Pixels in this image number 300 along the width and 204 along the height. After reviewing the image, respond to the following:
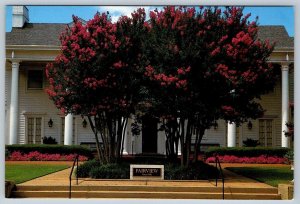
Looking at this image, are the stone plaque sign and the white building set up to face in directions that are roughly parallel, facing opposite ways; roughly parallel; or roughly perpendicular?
roughly parallel

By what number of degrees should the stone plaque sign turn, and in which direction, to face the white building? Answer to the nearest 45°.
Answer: approximately 135° to its right

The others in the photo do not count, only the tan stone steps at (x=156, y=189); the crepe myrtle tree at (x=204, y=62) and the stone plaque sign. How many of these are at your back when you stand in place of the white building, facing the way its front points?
0

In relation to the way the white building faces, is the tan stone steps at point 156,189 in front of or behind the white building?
in front

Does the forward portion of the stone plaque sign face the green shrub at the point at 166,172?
no

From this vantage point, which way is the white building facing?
toward the camera

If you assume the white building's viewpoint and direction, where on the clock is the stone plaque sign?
The stone plaque sign is roughly at 11 o'clock from the white building.

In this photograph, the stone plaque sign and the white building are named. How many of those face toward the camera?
2

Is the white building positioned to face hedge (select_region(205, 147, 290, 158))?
no

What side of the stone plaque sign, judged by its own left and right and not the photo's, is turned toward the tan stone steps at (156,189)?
front

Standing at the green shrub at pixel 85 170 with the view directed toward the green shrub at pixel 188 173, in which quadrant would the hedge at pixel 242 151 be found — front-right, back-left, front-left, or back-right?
front-left

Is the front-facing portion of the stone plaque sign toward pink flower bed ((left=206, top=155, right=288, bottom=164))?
no

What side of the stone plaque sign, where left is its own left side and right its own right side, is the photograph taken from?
front

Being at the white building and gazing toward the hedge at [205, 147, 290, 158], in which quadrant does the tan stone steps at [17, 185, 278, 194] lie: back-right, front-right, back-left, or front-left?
front-right
